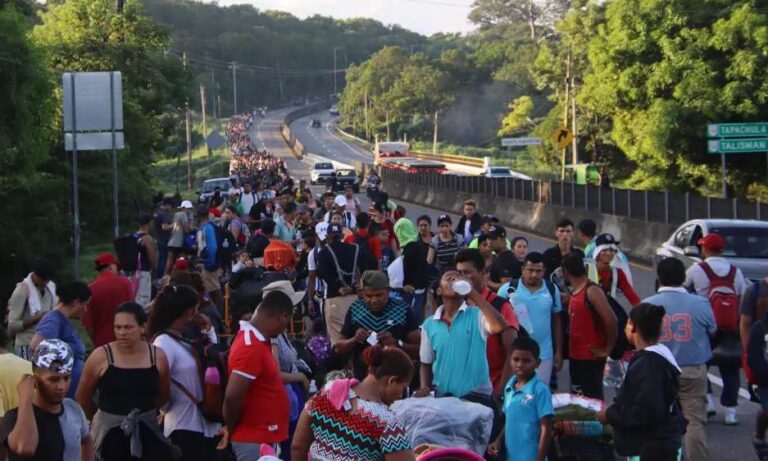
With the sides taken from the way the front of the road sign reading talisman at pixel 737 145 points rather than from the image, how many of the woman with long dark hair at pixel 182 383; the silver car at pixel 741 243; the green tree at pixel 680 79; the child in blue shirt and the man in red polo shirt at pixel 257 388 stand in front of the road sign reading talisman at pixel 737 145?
4

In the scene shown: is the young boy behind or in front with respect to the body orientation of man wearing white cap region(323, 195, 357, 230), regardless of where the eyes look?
in front

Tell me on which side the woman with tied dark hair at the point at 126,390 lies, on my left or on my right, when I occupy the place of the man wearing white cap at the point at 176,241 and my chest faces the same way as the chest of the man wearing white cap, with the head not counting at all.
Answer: on my right

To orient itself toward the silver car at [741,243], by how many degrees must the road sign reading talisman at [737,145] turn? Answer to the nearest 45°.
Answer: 0° — it already faces it

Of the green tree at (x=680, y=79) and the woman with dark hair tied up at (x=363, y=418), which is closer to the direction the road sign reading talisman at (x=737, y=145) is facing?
the woman with dark hair tied up

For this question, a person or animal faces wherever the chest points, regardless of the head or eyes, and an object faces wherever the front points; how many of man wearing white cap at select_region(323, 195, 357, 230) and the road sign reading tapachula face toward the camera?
2
